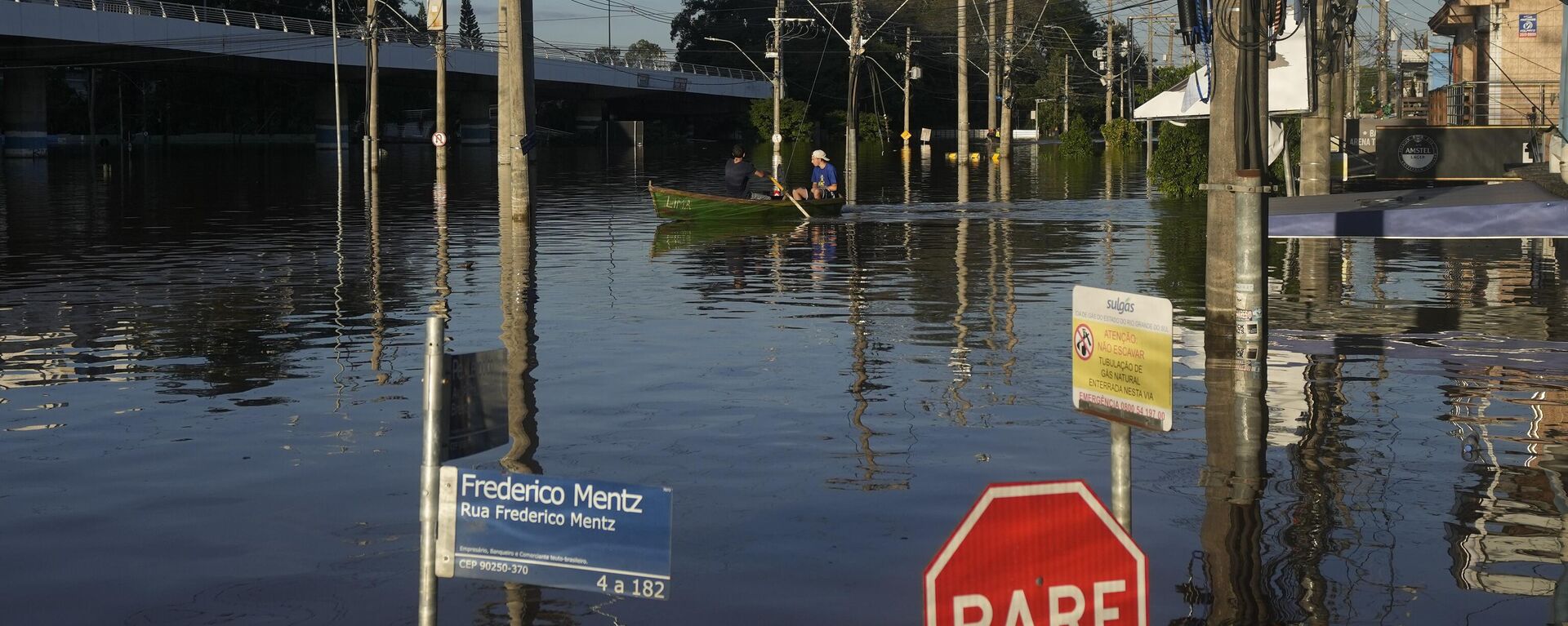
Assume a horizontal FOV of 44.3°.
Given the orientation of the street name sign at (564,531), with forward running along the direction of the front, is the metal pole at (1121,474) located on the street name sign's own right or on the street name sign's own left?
on the street name sign's own left

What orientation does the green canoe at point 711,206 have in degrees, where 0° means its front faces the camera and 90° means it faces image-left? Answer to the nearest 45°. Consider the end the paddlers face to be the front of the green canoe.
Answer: approximately 90°

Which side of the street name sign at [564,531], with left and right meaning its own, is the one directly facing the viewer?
front

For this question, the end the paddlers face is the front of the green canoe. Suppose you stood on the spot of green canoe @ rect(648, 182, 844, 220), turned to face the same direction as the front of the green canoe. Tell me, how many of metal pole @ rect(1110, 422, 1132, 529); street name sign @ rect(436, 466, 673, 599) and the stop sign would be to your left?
3

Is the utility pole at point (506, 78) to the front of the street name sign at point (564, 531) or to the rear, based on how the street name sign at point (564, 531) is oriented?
to the rear

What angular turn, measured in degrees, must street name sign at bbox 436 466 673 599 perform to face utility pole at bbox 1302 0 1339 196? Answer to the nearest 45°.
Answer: approximately 135° to its left

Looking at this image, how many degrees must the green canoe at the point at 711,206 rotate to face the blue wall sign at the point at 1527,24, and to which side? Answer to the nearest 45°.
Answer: approximately 135° to its right

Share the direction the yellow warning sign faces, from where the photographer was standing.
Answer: facing the viewer and to the left of the viewer

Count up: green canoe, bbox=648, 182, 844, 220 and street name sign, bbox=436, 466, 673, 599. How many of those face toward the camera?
1

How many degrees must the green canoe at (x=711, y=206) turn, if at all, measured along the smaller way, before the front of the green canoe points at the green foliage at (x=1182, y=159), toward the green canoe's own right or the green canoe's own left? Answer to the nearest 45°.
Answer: approximately 135° to the green canoe's own right

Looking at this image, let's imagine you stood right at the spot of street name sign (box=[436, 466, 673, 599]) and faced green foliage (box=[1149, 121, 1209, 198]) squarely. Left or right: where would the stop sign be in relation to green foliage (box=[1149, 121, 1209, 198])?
right

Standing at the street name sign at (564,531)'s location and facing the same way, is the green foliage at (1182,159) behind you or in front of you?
behind

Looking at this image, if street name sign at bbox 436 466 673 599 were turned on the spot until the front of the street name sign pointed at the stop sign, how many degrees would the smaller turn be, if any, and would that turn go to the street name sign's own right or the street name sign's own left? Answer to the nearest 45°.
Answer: approximately 90° to the street name sign's own left

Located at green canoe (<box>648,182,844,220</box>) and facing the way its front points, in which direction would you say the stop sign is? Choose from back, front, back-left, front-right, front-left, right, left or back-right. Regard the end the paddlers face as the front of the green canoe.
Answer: left

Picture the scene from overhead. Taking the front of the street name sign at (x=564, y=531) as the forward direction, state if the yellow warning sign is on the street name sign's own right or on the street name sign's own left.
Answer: on the street name sign's own left
